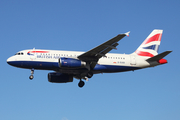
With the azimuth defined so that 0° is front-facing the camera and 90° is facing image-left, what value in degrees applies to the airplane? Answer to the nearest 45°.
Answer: approximately 90°
